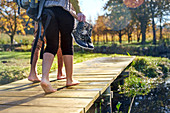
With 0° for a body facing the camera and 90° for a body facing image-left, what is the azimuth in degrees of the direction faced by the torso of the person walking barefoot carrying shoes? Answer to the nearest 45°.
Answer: approximately 225°

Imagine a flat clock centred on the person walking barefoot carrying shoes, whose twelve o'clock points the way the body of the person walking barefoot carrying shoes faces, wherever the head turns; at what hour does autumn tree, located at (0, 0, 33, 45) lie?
The autumn tree is roughly at 10 o'clock from the person walking barefoot carrying shoes.

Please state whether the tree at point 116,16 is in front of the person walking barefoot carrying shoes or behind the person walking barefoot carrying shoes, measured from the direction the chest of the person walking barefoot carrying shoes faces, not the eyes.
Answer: in front

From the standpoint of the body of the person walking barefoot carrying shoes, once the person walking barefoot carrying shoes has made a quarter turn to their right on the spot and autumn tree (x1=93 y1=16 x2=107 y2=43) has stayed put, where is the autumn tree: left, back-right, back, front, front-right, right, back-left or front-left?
back-left
